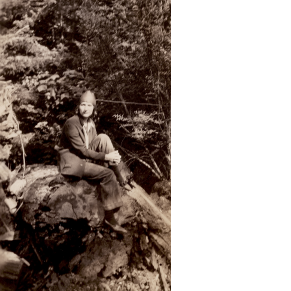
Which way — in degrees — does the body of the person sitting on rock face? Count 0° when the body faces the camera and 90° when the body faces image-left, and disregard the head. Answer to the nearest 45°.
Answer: approximately 315°
